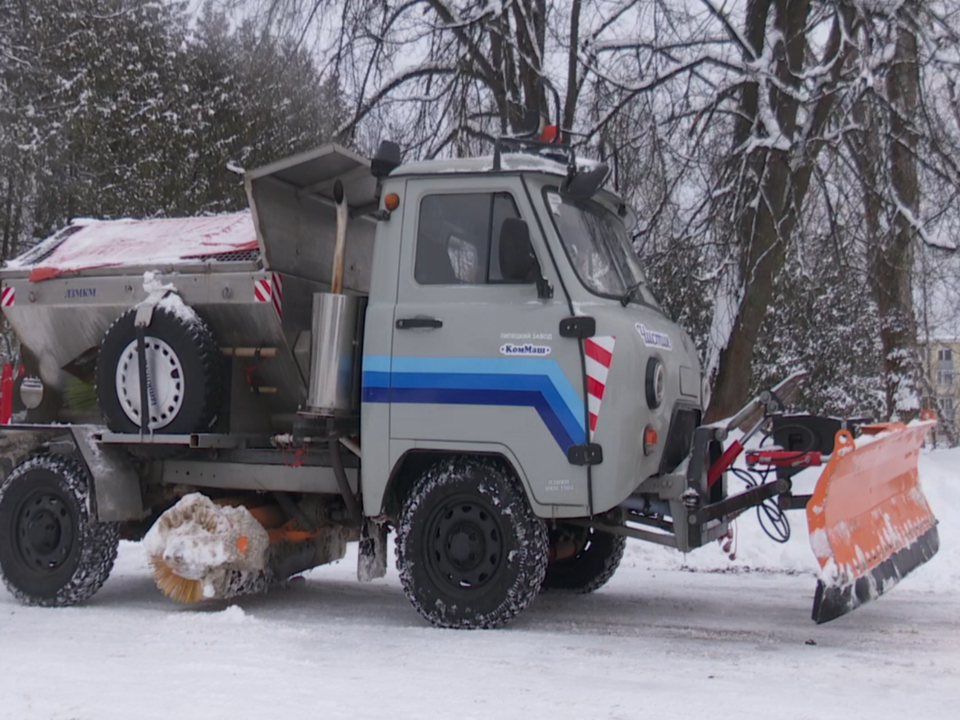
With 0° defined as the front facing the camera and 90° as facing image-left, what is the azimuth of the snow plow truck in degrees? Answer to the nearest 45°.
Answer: approximately 315°

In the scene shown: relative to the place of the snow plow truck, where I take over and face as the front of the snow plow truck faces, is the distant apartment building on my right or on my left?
on my left
